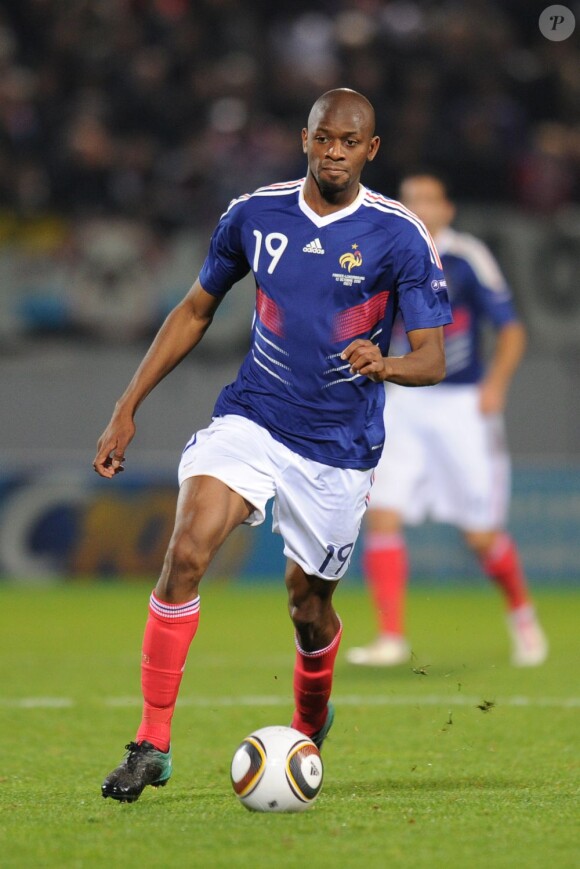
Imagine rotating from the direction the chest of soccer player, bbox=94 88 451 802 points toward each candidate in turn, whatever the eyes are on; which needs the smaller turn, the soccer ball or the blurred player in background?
the soccer ball

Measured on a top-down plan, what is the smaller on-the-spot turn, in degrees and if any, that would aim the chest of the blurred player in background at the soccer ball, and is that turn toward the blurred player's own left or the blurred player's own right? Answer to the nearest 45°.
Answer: approximately 45° to the blurred player's own left

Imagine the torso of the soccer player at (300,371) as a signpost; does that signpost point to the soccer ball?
yes

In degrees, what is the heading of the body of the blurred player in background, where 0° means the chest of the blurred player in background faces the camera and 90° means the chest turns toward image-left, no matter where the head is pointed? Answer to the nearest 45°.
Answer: approximately 45°

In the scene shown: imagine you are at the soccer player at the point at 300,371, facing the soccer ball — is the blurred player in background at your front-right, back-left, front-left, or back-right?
back-left

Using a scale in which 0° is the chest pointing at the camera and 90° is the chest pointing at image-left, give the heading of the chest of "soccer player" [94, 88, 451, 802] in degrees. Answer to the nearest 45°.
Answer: approximately 0°
